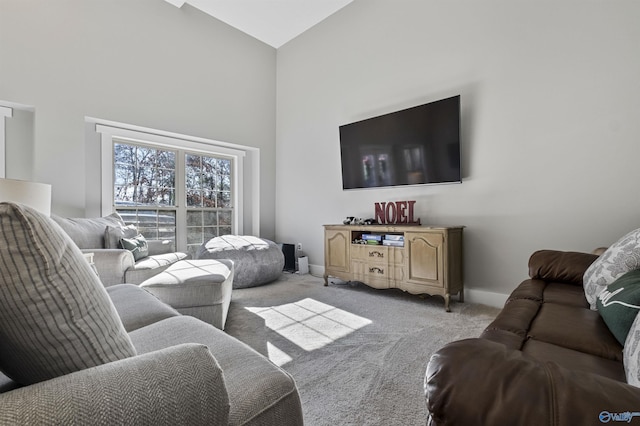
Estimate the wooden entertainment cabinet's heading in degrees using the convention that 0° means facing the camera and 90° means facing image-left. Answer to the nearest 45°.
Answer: approximately 45°

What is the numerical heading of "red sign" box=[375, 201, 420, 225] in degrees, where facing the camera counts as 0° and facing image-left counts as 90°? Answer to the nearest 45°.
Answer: approximately 45°

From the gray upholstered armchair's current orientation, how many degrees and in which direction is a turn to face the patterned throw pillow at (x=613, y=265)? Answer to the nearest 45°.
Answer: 0° — it already faces it

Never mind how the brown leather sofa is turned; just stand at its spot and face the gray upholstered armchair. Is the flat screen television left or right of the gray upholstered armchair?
right

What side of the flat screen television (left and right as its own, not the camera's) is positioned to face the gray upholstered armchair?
front

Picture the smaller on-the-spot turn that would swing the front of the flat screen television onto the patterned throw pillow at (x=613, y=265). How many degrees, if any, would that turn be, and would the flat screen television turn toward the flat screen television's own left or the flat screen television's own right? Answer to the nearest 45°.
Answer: approximately 90° to the flat screen television's own left

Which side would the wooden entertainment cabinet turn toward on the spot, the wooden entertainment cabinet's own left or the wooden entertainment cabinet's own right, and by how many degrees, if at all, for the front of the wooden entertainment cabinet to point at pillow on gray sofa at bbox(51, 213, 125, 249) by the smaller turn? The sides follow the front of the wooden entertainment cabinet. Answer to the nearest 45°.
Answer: approximately 45° to the wooden entertainment cabinet's own right

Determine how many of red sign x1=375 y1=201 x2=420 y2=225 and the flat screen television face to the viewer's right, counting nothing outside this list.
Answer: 0

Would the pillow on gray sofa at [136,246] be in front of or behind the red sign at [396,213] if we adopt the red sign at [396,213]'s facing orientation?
in front

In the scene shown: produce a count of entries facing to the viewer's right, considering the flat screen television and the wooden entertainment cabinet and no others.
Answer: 0

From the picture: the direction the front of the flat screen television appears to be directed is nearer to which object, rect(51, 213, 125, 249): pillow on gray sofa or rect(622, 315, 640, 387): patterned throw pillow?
the pillow on gray sofa
